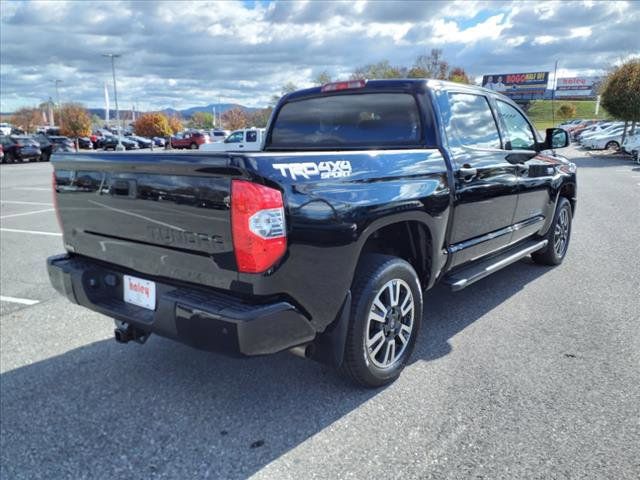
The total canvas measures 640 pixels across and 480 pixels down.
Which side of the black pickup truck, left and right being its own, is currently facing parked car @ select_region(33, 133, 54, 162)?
left

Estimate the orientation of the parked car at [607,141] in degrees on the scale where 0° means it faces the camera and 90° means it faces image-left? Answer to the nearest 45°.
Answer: approximately 45°

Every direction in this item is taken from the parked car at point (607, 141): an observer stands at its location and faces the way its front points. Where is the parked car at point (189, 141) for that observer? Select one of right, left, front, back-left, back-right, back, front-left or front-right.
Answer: front-right

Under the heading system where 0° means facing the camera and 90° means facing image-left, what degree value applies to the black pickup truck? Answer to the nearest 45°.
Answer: approximately 225°

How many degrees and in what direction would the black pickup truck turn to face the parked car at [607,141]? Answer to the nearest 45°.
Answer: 0° — it already faces it

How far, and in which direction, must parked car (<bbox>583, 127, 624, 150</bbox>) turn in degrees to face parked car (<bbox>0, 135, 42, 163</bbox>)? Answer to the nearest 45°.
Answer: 0° — it already faces it

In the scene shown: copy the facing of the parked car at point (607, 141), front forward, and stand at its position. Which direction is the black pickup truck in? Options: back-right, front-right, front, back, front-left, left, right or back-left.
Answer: front-left

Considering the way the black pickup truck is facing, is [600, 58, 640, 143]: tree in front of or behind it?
in front

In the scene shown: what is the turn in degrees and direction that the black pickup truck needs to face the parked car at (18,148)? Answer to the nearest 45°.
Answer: approximately 90° to its left
